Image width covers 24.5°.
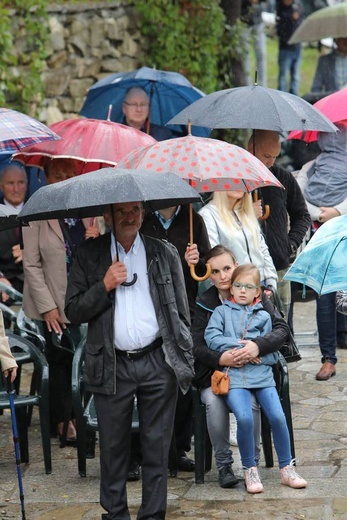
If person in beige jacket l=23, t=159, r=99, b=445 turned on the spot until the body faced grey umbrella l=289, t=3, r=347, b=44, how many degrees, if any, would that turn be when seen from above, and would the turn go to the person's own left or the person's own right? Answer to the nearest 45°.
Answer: approximately 90° to the person's own left

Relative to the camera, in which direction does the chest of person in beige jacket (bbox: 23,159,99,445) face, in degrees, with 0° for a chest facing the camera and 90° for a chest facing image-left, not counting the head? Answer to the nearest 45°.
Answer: approximately 315°

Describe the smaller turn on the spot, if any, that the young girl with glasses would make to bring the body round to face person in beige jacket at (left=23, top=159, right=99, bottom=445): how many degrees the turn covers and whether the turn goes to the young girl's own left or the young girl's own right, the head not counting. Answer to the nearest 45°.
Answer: approximately 135° to the young girl's own right

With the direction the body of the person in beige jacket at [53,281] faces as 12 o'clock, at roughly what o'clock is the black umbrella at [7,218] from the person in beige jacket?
The black umbrella is roughly at 2 o'clock from the person in beige jacket.

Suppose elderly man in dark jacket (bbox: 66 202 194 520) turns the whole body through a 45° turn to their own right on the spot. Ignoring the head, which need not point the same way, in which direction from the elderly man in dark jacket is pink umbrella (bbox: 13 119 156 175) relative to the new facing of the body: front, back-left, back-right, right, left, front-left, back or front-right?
back-right

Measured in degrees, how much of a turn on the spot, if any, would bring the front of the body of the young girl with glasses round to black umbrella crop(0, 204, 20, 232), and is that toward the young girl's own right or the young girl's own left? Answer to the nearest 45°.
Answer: approximately 90° to the young girl's own right

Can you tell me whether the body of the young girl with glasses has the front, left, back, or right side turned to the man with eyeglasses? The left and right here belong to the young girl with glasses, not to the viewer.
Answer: back

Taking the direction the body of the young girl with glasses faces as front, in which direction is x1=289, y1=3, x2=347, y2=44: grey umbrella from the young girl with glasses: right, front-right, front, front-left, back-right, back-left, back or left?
back

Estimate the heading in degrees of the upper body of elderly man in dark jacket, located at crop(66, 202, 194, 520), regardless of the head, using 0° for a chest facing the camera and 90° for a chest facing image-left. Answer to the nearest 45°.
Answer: approximately 0°

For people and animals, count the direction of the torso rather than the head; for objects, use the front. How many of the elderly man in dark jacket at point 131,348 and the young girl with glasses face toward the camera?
2
